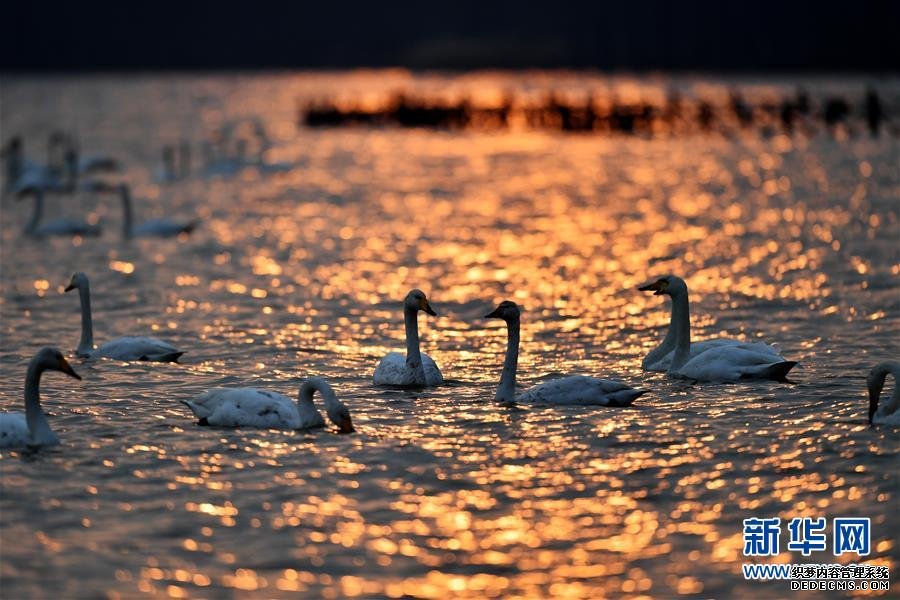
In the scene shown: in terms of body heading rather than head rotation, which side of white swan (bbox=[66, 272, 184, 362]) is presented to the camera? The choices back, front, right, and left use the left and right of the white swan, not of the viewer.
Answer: left

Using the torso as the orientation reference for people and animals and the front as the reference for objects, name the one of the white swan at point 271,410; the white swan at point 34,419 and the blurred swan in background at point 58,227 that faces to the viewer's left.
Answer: the blurred swan in background

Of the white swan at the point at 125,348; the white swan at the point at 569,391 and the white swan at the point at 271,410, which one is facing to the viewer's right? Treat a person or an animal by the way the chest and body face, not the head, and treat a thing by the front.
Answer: the white swan at the point at 271,410

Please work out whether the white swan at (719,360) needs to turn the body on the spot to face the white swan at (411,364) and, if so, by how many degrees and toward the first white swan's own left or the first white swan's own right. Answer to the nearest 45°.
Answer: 0° — it already faces it

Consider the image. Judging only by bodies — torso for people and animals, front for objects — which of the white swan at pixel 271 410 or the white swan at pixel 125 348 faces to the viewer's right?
the white swan at pixel 271 410

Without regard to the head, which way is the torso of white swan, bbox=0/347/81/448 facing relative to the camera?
to the viewer's right

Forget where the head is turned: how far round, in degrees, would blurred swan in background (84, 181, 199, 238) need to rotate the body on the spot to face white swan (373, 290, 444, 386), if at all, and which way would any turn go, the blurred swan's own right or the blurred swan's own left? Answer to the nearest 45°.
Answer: approximately 90° to the blurred swan's own left

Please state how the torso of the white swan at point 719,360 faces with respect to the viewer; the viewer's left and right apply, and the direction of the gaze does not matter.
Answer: facing to the left of the viewer

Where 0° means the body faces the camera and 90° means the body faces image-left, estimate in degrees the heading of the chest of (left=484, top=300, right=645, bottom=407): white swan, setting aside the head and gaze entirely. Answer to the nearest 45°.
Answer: approximately 90°

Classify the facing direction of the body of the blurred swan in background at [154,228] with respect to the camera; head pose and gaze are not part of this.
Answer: to the viewer's left

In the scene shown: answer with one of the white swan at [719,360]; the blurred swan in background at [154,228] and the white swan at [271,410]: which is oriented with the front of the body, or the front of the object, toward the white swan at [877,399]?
the white swan at [271,410]

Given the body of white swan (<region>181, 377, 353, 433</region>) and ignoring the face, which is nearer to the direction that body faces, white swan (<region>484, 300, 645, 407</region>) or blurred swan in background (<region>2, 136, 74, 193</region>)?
the white swan

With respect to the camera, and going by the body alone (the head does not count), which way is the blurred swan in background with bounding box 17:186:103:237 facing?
to the viewer's left
